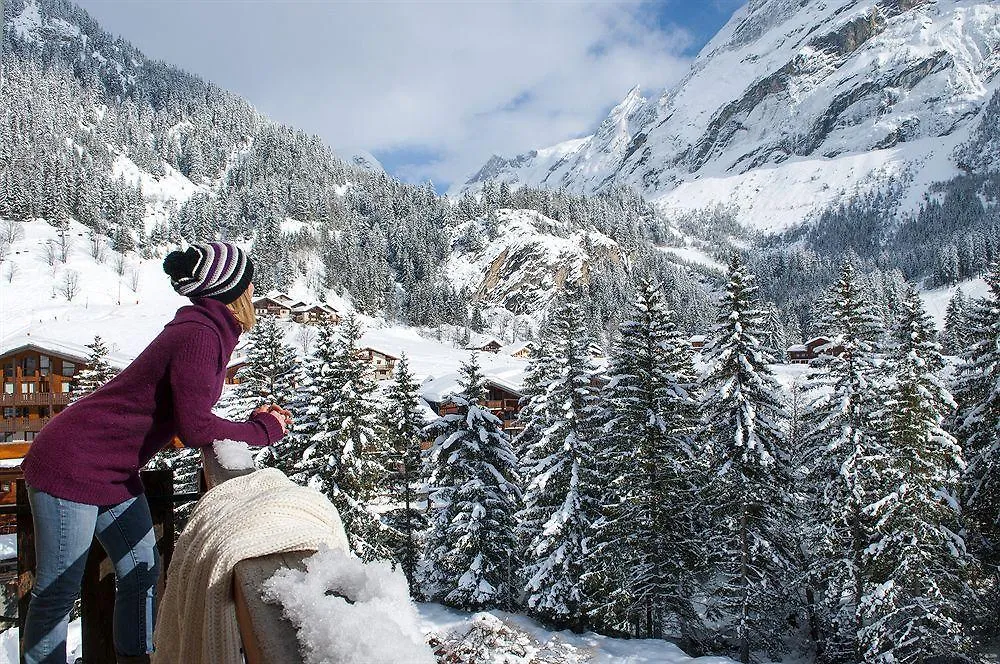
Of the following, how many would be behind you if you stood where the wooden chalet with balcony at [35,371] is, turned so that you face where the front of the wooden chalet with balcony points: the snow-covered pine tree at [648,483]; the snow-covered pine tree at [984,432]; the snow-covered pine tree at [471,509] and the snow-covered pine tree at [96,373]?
0

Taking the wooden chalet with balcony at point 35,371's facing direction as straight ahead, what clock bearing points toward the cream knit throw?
The cream knit throw is roughly at 12 o'clock from the wooden chalet with balcony.

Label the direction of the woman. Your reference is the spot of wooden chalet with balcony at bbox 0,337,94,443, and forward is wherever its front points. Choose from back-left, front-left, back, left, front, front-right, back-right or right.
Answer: front

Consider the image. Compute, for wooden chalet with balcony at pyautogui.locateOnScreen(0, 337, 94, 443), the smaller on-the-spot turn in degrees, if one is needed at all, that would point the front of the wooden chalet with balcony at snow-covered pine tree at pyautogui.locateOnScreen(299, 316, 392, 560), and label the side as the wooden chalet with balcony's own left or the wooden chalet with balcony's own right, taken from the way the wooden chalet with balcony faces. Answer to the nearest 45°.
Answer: approximately 45° to the wooden chalet with balcony's own left

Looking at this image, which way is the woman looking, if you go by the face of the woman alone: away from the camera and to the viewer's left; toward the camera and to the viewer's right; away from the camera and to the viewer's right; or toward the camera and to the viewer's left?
away from the camera and to the viewer's right

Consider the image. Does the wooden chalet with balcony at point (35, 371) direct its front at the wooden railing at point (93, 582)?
yes

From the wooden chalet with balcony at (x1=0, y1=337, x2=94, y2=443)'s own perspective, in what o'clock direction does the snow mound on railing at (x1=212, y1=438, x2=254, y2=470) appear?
The snow mound on railing is roughly at 12 o'clock from the wooden chalet with balcony.

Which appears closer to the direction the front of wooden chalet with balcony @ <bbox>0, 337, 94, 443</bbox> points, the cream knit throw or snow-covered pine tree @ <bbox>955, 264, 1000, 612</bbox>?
the cream knit throw

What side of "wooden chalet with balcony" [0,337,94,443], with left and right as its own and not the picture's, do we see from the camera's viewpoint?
front

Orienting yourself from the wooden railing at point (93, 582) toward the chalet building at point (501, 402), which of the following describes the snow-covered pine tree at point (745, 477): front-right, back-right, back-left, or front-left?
front-right

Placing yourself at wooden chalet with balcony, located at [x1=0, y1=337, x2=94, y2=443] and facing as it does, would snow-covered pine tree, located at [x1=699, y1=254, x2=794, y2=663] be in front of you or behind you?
in front

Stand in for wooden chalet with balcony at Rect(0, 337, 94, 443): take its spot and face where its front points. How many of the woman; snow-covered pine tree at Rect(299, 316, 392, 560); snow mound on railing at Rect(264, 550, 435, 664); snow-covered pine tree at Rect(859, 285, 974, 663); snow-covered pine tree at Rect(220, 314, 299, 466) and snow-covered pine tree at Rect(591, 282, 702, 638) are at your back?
0

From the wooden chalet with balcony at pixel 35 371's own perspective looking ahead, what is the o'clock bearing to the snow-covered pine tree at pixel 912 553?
The snow-covered pine tree is roughly at 11 o'clock from the wooden chalet with balcony.

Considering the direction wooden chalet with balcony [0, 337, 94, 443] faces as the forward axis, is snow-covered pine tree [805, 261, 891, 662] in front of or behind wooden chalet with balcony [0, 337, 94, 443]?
in front
